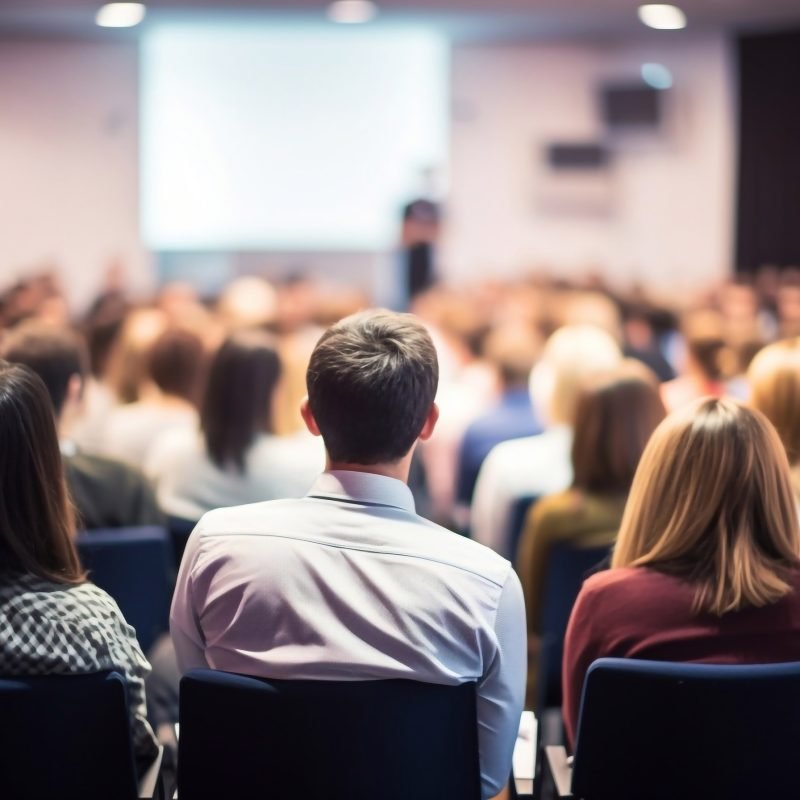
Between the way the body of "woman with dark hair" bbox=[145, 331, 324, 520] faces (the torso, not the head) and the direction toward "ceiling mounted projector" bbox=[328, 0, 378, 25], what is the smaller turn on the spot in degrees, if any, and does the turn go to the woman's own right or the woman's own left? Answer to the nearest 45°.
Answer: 0° — they already face it

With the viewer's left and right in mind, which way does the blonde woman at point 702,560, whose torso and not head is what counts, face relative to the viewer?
facing away from the viewer

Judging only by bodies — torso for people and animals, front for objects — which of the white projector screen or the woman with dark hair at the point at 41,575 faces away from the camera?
the woman with dark hair

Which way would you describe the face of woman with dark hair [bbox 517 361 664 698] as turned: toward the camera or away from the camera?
away from the camera

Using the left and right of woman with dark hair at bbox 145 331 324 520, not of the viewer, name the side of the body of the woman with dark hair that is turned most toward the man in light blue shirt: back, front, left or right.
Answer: back

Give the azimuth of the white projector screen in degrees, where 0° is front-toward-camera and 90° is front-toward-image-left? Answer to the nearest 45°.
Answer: approximately 0°

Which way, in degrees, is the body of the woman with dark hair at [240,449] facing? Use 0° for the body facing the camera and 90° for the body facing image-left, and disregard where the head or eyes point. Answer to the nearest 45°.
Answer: approximately 180°

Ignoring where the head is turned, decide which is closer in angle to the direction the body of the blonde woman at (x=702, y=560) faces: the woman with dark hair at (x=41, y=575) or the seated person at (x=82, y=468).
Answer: the seated person

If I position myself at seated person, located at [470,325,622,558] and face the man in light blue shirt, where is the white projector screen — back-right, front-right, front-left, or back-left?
back-right

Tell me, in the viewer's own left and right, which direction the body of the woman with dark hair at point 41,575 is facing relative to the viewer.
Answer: facing away from the viewer

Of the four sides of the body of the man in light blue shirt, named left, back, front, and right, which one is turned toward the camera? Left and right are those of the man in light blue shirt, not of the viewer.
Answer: back

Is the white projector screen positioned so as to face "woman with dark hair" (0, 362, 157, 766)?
yes
